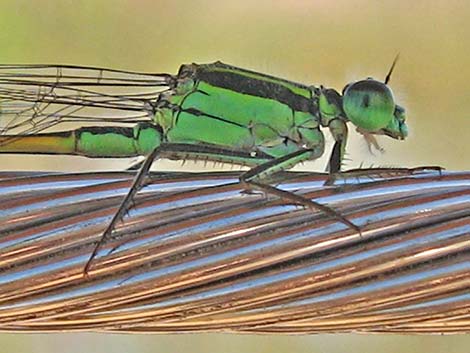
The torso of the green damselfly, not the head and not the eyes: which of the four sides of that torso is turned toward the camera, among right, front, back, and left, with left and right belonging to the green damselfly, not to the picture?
right
